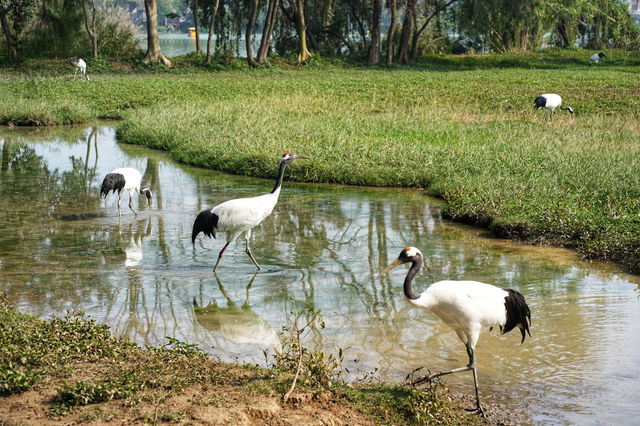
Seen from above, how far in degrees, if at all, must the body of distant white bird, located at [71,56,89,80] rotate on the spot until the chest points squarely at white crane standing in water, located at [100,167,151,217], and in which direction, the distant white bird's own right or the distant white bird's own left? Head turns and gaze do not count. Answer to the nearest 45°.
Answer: approximately 90° to the distant white bird's own left

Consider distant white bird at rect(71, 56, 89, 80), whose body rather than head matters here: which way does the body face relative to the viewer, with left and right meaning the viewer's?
facing to the left of the viewer

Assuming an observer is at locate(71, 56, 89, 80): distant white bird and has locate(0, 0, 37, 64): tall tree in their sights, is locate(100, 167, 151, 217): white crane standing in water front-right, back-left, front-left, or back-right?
back-left

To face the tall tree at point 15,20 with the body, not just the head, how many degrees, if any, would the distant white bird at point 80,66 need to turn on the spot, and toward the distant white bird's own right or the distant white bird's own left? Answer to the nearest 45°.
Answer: approximately 45° to the distant white bird's own right

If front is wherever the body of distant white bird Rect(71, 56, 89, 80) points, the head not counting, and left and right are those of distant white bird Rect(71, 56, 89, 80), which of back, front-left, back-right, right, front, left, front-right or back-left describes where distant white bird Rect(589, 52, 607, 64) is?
back

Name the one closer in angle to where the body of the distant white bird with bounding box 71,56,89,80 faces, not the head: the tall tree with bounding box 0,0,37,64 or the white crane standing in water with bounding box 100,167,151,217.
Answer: the tall tree
